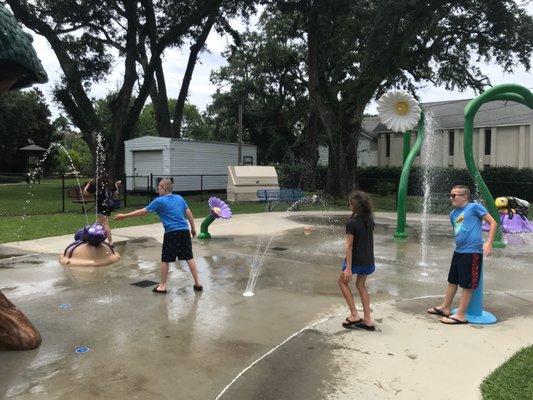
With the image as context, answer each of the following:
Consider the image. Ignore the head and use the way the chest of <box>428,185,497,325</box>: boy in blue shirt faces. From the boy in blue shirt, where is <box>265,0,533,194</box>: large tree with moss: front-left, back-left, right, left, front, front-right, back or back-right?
back-right

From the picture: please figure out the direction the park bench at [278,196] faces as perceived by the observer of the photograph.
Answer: facing the viewer

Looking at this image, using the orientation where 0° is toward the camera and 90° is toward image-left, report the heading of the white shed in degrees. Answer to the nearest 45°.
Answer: approximately 45°

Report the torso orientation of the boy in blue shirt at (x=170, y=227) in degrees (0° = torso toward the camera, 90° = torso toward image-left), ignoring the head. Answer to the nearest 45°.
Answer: approximately 135°

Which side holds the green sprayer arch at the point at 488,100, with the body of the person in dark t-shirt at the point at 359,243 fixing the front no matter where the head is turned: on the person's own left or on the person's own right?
on the person's own right

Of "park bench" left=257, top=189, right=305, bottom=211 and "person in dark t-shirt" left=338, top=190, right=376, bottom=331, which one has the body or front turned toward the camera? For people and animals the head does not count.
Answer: the park bench

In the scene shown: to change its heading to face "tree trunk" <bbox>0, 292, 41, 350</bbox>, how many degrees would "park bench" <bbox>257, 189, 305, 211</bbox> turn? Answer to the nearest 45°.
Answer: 0° — it already faces it

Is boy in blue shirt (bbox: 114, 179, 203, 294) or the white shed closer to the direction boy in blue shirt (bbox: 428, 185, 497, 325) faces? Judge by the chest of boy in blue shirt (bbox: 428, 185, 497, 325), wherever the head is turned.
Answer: the boy in blue shirt

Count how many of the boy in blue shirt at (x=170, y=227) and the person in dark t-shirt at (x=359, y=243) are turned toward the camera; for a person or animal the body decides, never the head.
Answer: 0

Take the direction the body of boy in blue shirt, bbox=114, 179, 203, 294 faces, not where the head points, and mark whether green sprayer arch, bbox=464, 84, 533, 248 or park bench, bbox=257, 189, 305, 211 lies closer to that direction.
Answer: the park bench

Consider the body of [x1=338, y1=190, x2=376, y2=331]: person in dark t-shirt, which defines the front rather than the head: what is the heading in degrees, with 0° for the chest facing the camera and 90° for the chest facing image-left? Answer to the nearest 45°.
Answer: approximately 135°

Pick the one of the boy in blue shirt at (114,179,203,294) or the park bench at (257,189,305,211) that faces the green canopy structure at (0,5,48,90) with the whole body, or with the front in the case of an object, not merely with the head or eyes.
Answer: the park bench

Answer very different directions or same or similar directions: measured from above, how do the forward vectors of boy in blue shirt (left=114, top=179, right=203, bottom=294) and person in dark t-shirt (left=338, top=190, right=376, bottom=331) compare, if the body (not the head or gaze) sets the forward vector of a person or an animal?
same or similar directions

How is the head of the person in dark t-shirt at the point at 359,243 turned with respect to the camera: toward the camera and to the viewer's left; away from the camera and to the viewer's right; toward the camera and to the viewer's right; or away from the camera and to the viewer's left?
away from the camera and to the viewer's left

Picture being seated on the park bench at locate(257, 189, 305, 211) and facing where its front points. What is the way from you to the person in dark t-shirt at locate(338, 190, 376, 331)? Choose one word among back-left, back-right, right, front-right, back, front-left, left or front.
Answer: front

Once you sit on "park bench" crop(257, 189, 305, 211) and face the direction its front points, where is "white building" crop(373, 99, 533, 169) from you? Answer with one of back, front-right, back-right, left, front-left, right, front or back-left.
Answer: back-left

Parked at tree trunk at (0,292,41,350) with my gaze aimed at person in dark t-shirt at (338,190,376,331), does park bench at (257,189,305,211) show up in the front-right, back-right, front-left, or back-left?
front-left
